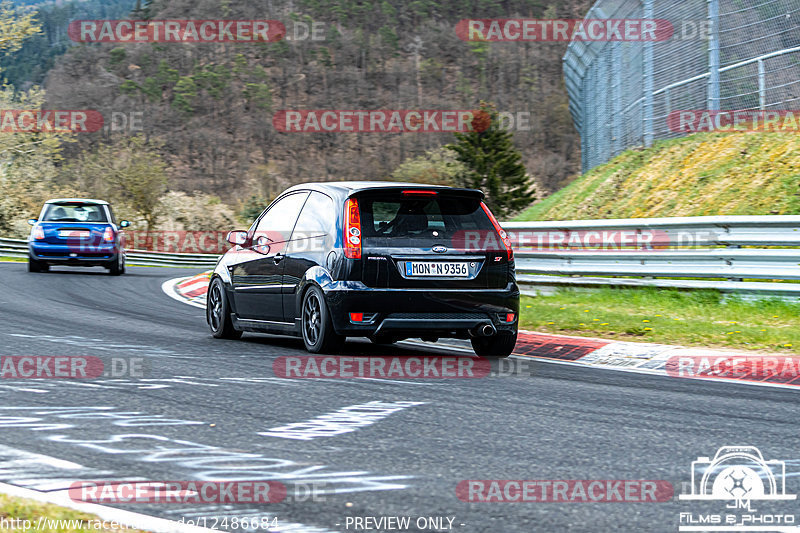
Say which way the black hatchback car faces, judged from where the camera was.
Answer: facing away from the viewer and to the left of the viewer

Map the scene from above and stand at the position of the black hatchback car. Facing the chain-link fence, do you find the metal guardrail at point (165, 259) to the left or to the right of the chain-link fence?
left

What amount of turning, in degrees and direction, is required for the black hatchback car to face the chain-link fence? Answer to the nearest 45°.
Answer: approximately 90° to its right

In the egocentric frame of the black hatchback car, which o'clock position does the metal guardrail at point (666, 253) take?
The metal guardrail is roughly at 3 o'clock from the black hatchback car.

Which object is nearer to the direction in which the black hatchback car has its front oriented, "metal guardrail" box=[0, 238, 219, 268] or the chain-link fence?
the metal guardrail
